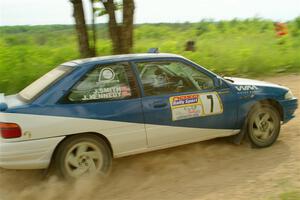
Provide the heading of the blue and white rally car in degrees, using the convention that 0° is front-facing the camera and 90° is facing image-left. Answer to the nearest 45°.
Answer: approximately 225°
